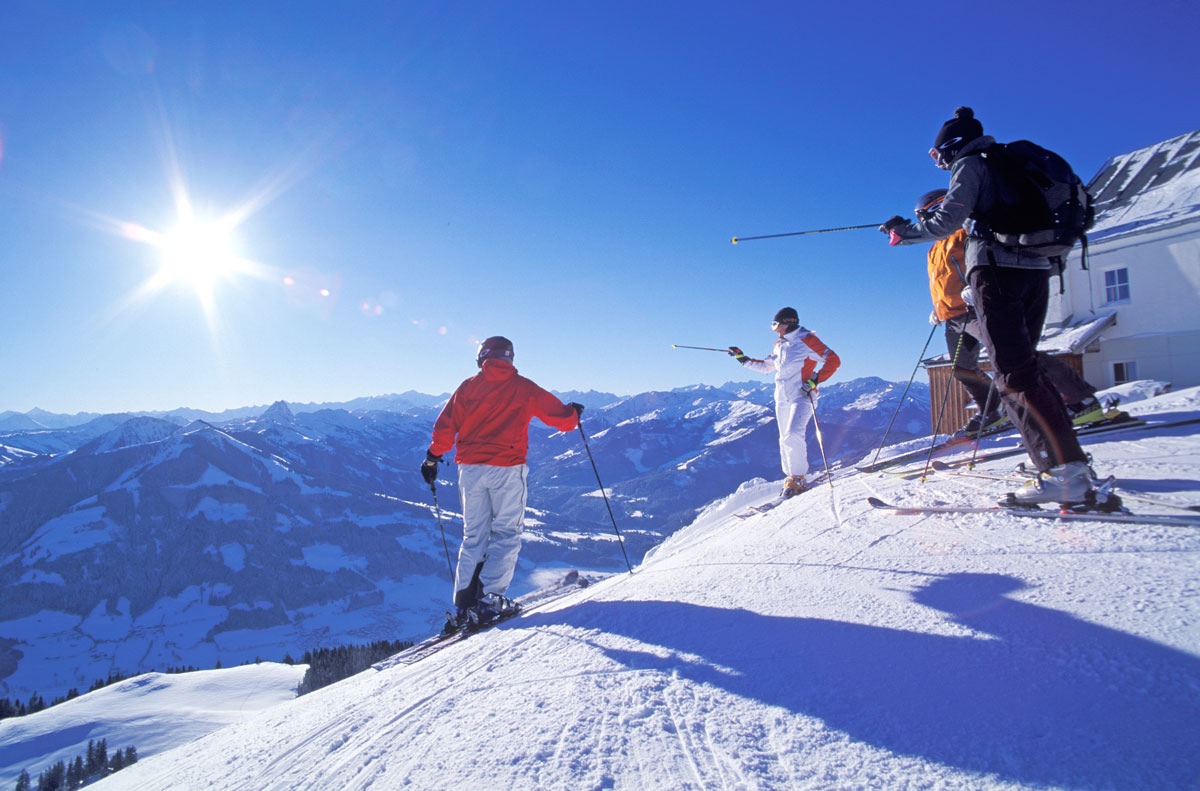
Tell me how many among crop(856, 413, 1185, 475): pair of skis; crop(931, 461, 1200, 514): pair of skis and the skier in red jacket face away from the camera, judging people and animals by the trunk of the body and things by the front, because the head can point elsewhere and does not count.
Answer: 1

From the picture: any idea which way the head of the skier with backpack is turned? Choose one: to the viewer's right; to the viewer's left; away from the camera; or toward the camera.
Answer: to the viewer's left

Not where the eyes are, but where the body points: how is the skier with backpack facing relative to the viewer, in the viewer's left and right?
facing to the left of the viewer

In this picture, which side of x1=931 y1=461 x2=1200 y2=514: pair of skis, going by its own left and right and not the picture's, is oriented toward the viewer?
left

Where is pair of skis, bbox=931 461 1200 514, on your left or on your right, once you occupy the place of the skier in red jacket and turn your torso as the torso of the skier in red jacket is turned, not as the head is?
on your right

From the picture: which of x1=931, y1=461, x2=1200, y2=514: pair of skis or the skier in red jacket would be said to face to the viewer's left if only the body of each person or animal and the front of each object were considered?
the pair of skis

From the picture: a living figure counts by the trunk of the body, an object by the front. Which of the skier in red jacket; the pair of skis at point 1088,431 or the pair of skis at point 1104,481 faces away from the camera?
the skier in red jacket

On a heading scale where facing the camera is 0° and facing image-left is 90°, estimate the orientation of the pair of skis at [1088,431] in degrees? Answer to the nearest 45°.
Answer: approximately 90°

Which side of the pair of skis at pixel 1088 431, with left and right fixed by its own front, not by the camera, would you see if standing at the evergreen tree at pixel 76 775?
front

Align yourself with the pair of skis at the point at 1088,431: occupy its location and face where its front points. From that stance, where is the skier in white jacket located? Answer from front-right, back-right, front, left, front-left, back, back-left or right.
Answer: front
